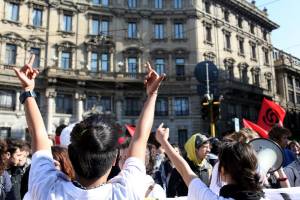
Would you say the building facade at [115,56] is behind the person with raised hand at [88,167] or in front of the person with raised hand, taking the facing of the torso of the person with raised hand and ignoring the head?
in front

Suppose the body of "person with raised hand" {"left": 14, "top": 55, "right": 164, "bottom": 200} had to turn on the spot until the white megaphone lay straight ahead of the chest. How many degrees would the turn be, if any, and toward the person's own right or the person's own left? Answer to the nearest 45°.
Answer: approximately 45° to the person's own right

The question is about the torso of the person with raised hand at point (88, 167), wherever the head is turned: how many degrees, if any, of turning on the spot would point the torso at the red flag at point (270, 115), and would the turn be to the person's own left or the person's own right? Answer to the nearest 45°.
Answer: approximately 45° to the person's own right

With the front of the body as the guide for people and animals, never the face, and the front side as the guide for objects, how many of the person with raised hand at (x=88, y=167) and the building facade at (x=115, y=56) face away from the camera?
1

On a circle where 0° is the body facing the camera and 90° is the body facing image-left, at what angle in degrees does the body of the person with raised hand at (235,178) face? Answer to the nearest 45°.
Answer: approximately 135°

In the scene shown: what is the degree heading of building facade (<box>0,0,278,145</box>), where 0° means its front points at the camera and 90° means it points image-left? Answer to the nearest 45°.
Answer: approximately 0°

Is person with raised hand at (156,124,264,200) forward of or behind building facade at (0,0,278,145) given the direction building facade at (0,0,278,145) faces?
forward

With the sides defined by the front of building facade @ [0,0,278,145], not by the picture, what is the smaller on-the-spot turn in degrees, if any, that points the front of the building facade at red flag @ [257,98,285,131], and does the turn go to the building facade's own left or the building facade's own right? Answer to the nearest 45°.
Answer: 0° — it already faces it

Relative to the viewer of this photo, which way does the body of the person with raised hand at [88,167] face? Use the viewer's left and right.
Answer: facing away from the viewer

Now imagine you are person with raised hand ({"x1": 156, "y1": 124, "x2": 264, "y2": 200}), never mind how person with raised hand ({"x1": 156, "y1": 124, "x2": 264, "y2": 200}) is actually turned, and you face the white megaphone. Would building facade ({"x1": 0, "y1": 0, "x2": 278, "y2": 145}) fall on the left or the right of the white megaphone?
left

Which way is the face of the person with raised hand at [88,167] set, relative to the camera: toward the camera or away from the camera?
away from the camera

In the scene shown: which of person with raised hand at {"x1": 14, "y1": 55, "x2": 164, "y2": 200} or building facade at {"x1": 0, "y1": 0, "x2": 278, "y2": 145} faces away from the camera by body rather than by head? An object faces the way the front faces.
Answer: the person with raised hand

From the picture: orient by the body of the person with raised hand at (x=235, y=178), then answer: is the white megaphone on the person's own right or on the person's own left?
on the person's own right

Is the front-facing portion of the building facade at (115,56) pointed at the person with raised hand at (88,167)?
yes

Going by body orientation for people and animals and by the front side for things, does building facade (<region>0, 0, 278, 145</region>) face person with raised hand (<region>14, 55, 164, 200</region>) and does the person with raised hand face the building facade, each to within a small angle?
yes

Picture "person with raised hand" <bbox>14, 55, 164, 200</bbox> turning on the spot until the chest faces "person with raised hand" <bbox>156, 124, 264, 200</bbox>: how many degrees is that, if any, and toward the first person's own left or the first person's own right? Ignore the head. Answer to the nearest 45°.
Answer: approximately 90° to the first person's own right
